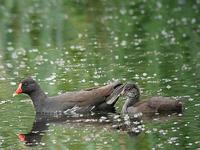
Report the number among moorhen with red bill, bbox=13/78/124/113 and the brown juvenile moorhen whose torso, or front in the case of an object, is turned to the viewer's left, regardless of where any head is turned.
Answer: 2

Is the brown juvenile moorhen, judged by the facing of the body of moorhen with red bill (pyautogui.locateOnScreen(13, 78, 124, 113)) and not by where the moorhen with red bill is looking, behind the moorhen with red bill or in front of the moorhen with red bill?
behind

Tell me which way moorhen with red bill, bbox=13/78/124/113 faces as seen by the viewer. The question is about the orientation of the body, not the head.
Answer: to the viewer's left

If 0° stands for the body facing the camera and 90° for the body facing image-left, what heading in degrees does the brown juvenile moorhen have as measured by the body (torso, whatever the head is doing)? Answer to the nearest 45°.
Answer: approximately 90°
